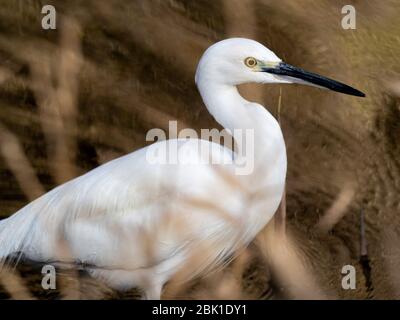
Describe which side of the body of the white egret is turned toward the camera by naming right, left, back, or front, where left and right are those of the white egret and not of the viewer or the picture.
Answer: right
